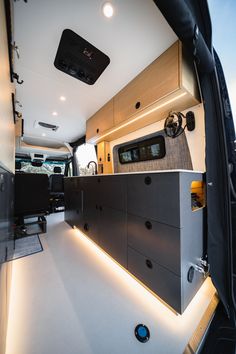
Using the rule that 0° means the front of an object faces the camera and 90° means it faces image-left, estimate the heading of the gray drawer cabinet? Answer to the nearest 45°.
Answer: approximately 45°

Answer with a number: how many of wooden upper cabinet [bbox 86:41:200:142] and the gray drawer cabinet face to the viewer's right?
0

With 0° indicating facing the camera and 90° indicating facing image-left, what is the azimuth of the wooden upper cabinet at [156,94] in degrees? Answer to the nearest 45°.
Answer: approximately 45°

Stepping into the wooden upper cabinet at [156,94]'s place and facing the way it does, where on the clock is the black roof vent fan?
The black roof vent fan is roughly at 1 o'clock from the wooden upper cabinet.
